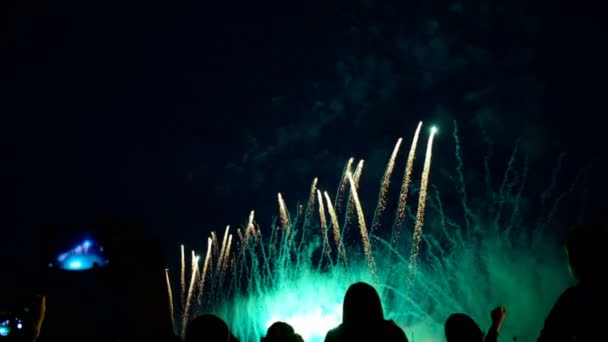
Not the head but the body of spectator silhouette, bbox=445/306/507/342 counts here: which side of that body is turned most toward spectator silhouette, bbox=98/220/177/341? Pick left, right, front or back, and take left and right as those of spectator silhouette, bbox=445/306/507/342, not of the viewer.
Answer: left

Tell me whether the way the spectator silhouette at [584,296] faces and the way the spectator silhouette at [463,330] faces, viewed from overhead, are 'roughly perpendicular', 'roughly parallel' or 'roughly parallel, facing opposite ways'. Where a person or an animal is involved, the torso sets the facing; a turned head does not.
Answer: roughly parallel

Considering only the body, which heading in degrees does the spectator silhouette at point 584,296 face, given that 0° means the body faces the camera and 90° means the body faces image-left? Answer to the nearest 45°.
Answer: approximately 180°

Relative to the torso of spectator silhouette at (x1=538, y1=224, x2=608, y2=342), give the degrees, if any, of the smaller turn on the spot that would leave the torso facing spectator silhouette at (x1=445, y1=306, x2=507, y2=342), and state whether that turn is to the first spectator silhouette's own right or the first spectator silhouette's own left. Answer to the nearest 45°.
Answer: approximately 45° to the first spectator silhouette's own left

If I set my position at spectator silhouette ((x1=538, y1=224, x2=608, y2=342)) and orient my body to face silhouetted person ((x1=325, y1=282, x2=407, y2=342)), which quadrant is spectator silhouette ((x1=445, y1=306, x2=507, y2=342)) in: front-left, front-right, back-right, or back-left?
front-right

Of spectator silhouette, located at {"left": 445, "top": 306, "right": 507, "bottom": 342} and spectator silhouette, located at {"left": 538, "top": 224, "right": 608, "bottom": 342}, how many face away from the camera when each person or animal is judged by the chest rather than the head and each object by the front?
2

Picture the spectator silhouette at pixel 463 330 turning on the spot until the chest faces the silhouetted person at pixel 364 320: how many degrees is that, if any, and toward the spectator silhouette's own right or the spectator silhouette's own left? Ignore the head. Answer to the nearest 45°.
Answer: approximately 135° to the spectator silhouette's own left

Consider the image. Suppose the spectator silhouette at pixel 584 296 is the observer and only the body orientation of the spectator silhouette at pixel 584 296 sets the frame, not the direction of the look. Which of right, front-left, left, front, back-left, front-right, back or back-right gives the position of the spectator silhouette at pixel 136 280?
left

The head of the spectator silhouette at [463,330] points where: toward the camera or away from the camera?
away from the camera

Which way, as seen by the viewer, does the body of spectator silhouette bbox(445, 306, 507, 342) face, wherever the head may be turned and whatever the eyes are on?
away from the camera
